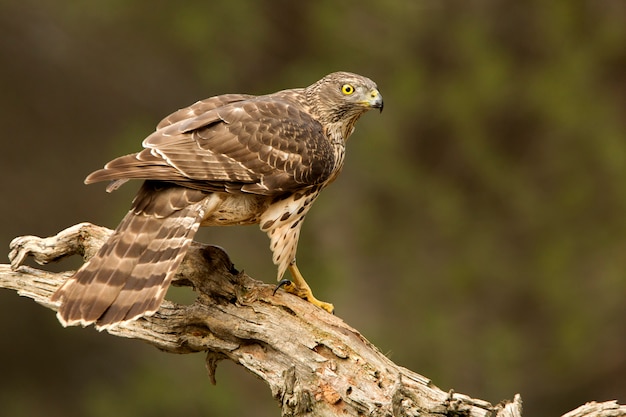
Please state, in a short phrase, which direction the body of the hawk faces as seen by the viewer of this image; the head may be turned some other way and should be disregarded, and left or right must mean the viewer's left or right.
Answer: facing to the right of the viewer
